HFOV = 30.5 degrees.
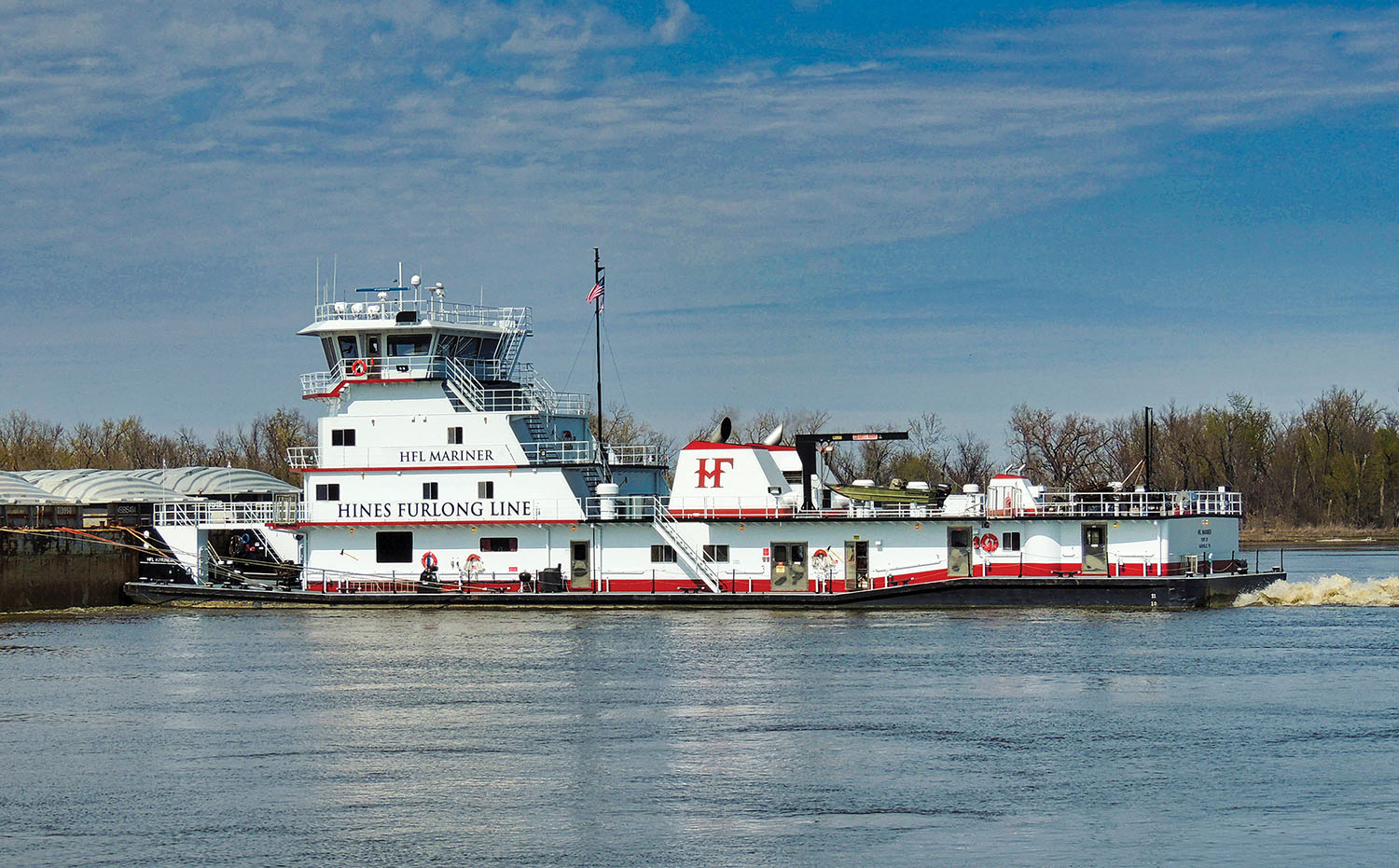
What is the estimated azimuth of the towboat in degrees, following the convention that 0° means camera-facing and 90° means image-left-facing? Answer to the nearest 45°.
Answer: approximately 90°
